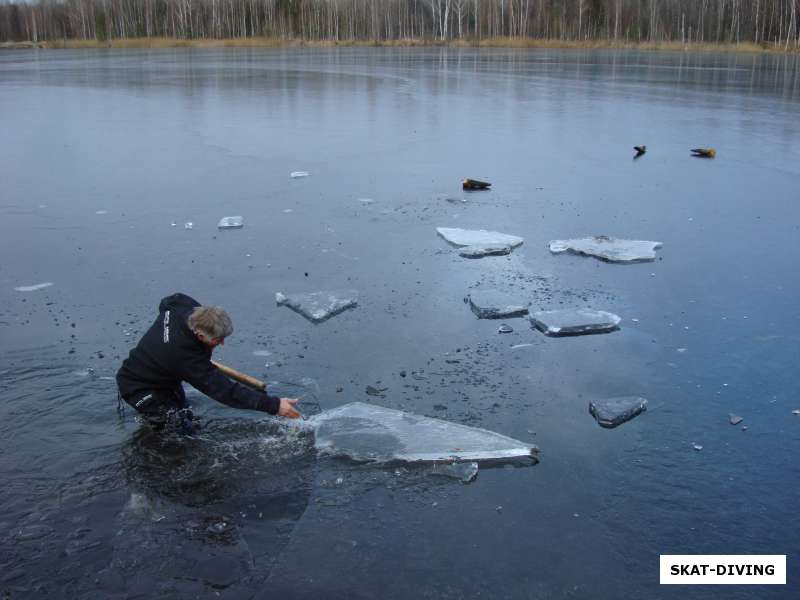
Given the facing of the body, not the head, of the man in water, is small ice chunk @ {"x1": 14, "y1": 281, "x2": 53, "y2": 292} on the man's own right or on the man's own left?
on the man's own left

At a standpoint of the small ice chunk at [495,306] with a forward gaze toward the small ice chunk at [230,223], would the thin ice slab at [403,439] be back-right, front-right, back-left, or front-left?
back-left

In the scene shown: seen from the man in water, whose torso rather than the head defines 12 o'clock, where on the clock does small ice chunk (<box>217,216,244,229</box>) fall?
The small ice chunk is roughly at 9 o'clock from the man in water.

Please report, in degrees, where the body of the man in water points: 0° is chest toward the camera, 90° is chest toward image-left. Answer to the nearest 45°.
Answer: approximately 270°

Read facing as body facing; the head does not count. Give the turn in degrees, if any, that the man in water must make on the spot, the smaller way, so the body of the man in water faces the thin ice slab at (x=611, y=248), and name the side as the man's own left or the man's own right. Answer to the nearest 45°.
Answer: approximately 45° to the man's own left

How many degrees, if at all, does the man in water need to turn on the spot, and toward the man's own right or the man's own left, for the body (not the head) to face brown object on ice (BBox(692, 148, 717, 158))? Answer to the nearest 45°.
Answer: approximately 45° to the man's own left

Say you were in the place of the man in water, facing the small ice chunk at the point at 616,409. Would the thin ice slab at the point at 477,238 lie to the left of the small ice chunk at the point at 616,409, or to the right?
left
